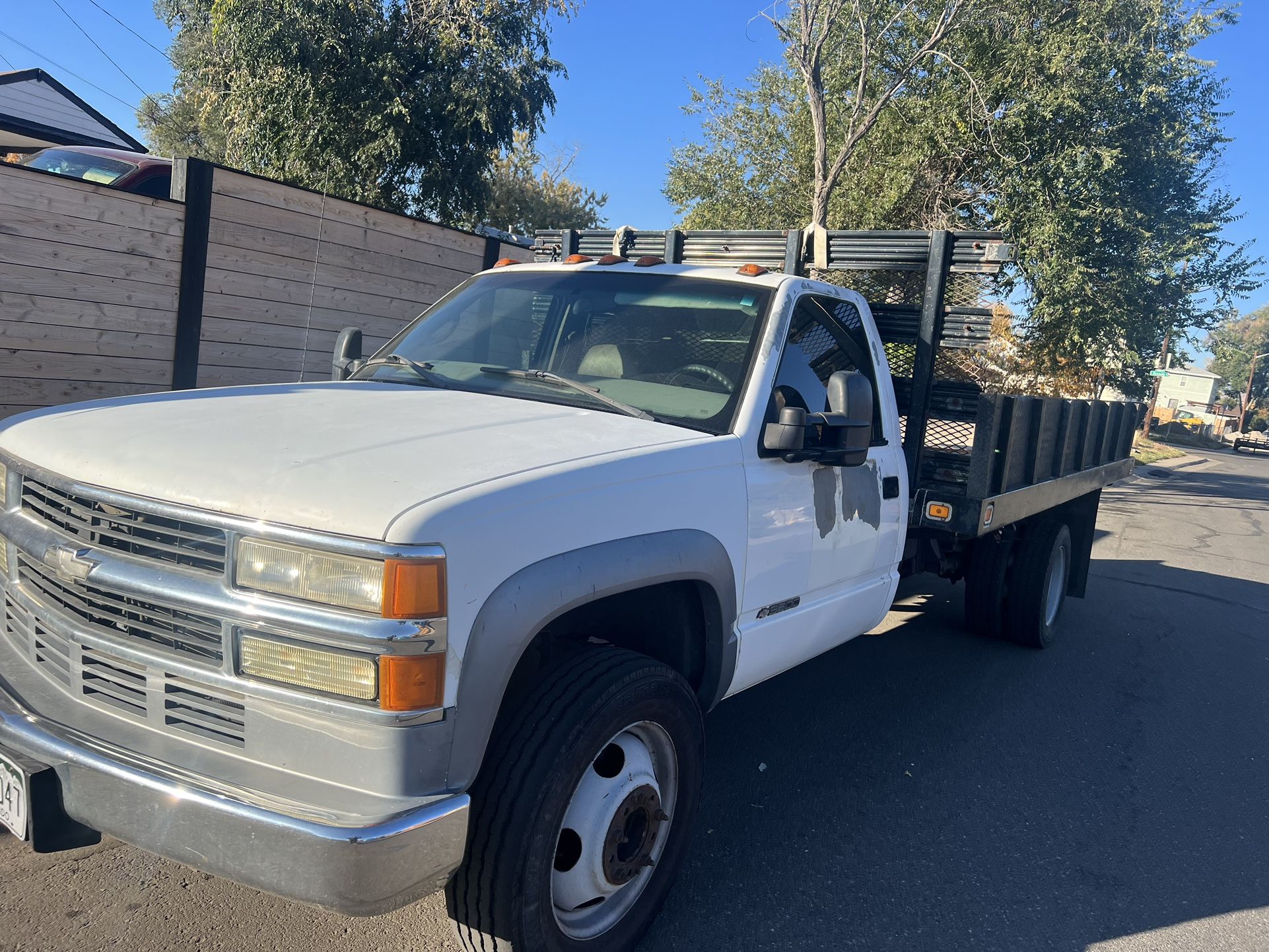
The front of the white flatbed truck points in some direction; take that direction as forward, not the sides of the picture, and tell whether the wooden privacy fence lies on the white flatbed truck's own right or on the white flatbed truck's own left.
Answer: on the white flatbed truck's own right

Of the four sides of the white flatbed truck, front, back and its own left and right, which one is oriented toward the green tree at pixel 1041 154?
back

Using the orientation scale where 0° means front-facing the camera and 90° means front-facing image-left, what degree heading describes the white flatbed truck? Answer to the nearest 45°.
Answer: approximately 45°
